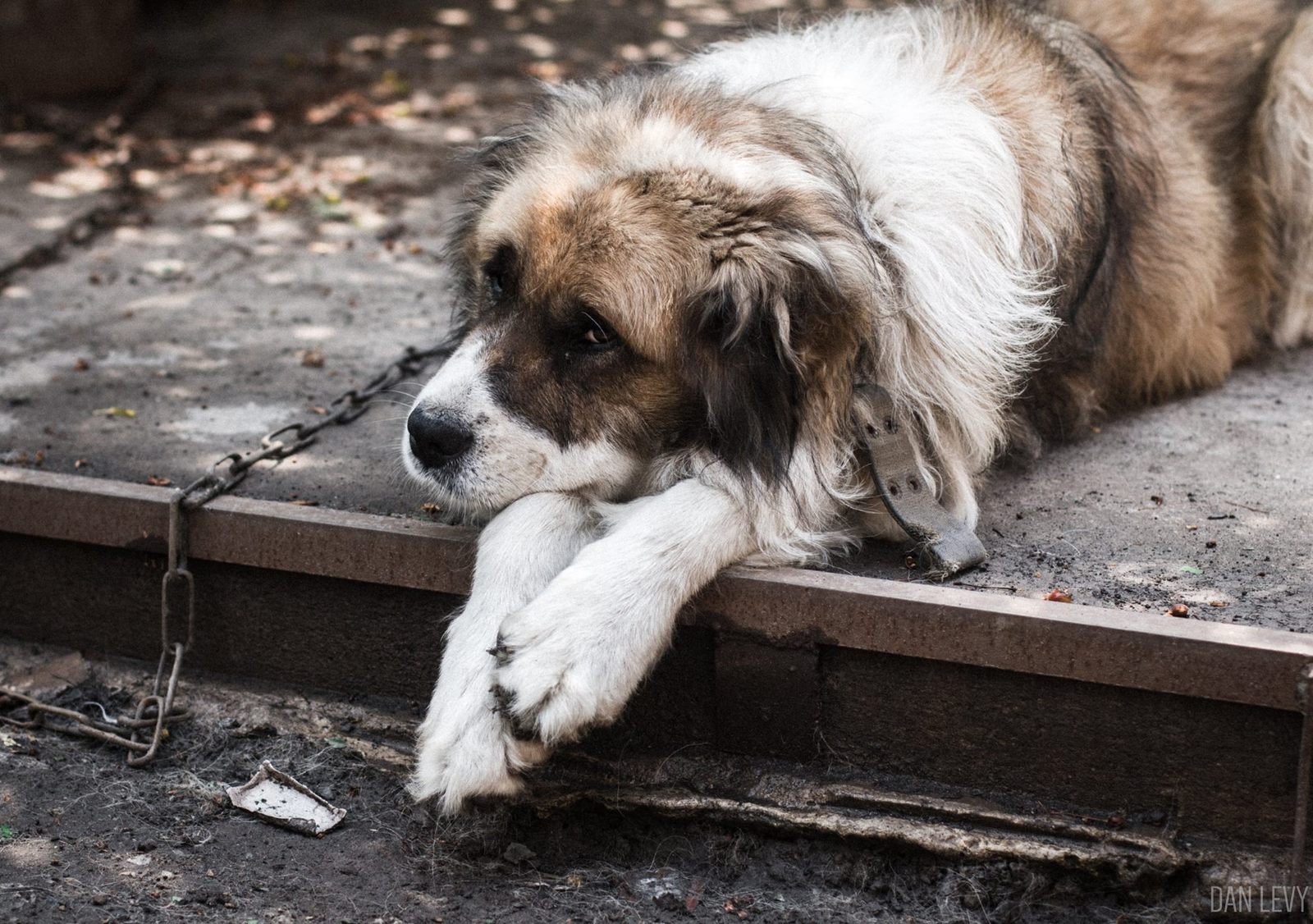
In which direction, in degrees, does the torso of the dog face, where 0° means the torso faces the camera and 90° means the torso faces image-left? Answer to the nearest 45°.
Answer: approximately 45°

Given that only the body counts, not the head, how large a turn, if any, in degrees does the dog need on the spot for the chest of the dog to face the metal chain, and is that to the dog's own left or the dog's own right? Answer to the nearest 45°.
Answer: approximately 45° to the dog's own right
